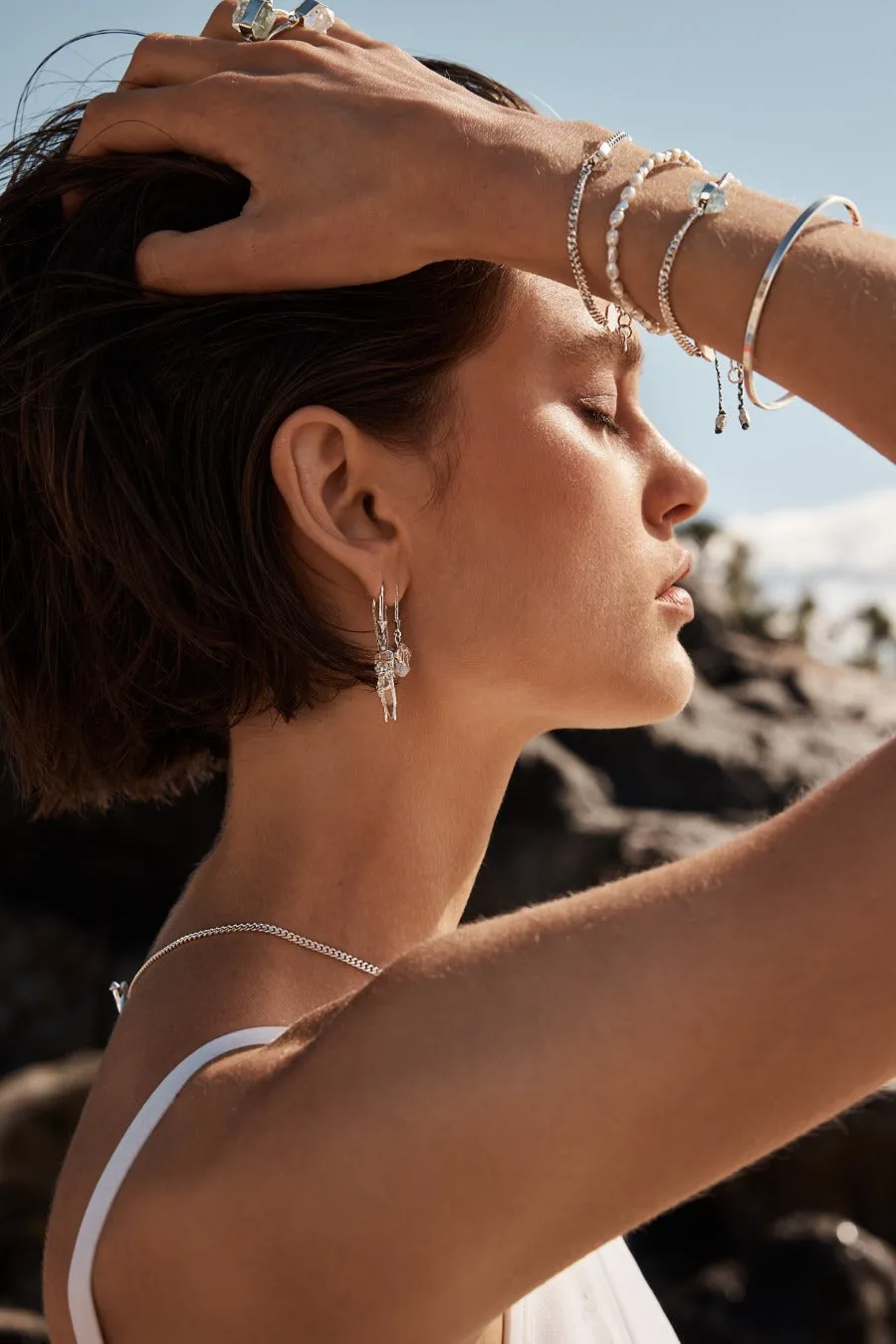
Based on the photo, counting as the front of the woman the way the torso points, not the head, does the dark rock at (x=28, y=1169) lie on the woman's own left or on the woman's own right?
on the woman's own left

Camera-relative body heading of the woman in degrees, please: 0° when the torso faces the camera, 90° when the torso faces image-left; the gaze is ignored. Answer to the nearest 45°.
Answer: approximately 270°

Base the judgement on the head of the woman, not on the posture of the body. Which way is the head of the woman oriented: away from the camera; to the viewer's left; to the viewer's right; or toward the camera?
to the viewer's right

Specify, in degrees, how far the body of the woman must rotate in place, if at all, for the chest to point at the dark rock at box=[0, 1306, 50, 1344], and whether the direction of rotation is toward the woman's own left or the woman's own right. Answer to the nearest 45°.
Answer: approximately 135° to the woman's own left
